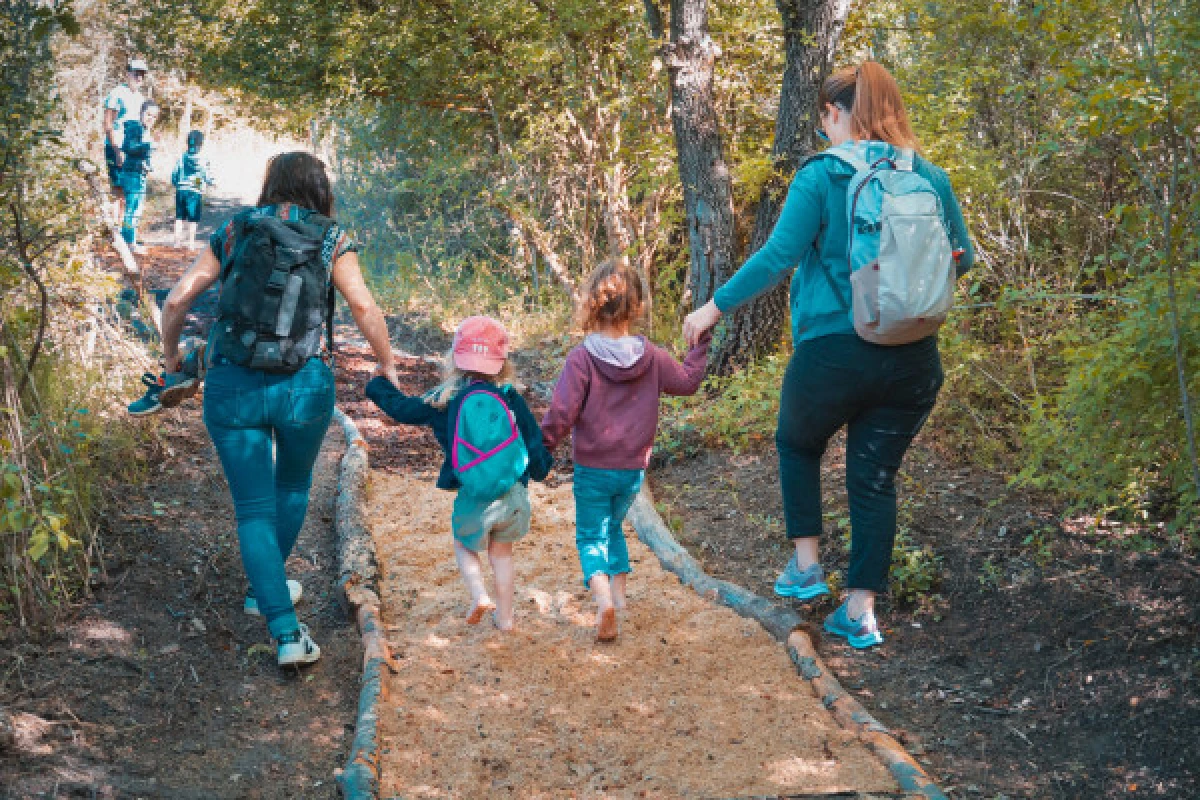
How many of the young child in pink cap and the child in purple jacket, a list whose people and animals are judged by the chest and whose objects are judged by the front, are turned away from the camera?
2

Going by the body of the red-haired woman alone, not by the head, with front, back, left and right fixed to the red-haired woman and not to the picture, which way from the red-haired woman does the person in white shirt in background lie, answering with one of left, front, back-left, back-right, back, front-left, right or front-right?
front

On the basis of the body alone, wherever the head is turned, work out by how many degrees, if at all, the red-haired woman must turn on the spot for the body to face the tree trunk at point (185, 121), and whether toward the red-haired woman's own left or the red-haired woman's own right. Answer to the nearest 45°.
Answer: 0° — they already face it

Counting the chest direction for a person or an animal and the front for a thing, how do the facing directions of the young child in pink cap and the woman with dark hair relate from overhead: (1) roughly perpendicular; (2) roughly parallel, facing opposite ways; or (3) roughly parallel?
roughly parallel

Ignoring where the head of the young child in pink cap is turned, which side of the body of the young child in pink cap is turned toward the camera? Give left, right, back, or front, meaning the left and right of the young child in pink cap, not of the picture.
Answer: back

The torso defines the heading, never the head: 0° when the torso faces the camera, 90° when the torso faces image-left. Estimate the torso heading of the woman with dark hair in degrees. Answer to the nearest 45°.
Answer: approximately 180°

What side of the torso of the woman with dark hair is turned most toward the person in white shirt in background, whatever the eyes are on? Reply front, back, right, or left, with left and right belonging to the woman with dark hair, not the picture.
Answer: front

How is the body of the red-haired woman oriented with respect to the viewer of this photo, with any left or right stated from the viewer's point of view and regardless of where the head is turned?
facing away from the viewer and to the left of the viewer

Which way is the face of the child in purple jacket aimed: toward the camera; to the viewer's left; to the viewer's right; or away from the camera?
away from the camera

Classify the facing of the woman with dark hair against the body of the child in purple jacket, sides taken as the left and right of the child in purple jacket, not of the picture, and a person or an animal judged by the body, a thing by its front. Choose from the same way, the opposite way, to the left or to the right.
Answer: the same way

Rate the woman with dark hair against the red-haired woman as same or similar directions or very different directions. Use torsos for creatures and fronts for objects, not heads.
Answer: same or similar directions

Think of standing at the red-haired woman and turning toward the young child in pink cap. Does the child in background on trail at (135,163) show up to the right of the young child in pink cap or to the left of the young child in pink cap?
right

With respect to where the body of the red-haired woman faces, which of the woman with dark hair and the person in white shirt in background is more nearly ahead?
the person in white shirt in background

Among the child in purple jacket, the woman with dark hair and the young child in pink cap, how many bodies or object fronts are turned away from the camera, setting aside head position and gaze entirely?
3

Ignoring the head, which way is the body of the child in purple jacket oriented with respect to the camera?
away from the camera
